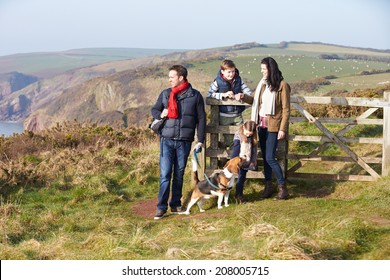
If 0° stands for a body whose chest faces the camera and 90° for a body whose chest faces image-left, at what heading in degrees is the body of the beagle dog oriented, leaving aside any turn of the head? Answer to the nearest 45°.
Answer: approximately 270°

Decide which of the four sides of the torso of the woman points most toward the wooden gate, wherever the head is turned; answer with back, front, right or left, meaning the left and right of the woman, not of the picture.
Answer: back

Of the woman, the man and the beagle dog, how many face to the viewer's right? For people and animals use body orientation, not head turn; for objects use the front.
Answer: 1

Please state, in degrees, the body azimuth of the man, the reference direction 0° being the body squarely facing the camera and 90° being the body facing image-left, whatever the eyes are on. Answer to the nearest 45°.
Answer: approximately 45°

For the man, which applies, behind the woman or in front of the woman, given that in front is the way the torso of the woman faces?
in front

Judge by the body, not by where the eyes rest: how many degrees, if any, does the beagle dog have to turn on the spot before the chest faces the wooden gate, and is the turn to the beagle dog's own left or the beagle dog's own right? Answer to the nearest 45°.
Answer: approximately 45° to the beagle dog's own left

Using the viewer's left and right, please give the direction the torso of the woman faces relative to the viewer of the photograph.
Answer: facing the viewer and to the left of the viewer

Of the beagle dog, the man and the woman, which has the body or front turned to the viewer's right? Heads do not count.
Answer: the beagle dog

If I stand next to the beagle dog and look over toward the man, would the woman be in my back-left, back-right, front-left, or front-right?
back-right

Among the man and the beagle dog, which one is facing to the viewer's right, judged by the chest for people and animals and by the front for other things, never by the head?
the beagle dog

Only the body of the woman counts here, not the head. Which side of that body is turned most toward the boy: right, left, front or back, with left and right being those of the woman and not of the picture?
right
